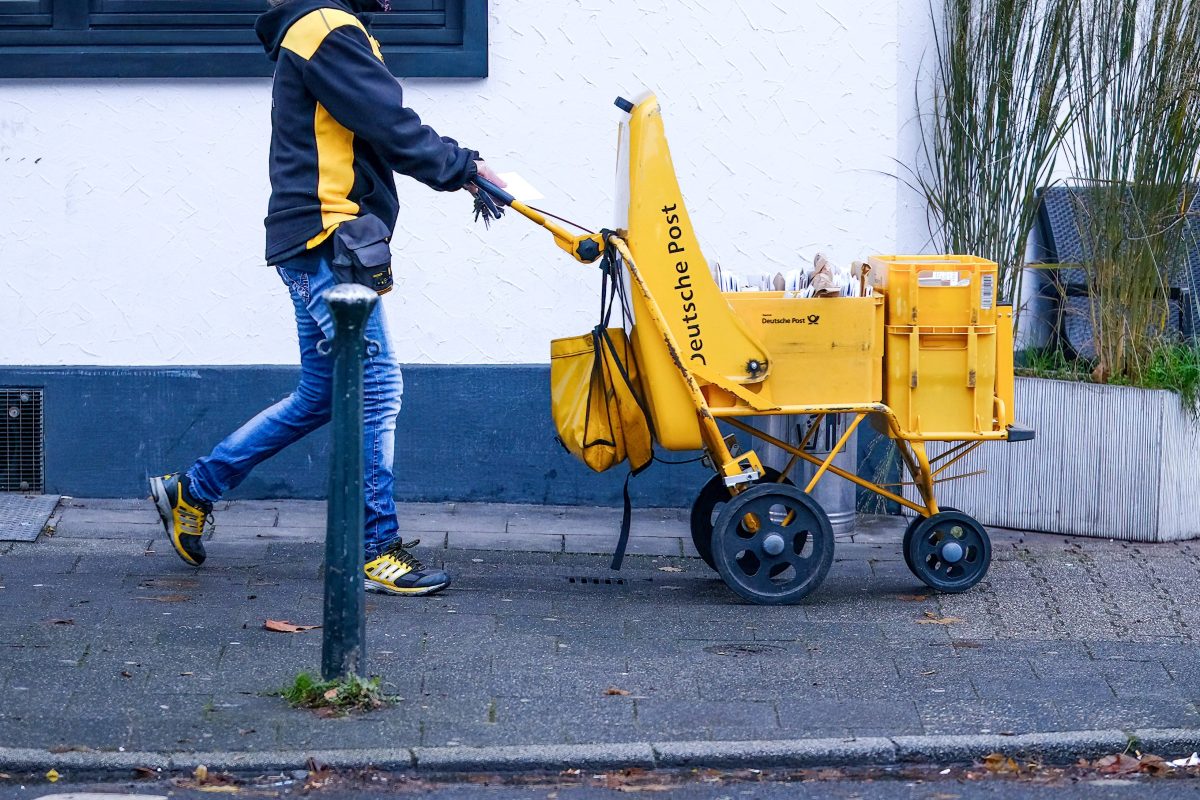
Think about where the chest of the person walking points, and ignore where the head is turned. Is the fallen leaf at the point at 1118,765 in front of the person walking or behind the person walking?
in front

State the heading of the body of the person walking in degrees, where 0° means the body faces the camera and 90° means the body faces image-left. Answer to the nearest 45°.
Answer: approximately 270°

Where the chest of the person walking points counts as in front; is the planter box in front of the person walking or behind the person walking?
in front

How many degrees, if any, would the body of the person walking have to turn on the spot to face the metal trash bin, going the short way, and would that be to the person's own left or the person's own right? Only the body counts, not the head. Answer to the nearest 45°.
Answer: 0° — they already face it

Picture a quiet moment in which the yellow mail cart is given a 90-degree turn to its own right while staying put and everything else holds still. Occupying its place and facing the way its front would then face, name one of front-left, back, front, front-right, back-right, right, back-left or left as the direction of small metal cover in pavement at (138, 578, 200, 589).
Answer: right

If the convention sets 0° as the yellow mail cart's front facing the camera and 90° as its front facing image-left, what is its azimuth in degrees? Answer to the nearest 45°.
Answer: approximately 270°

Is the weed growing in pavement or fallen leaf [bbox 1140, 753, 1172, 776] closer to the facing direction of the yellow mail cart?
the fallen leaf

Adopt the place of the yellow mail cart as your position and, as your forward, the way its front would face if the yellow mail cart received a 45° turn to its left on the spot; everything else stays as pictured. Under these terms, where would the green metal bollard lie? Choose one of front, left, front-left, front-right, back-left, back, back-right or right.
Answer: back

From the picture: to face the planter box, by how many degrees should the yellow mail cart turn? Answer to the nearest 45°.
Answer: approximately 45° to its left

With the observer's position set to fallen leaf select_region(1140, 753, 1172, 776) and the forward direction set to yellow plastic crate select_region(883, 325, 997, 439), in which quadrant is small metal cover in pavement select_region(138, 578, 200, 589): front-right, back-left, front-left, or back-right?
front-left

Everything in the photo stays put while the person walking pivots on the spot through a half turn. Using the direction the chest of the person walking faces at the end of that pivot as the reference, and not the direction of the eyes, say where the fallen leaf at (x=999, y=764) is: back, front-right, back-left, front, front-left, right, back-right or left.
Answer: back-left

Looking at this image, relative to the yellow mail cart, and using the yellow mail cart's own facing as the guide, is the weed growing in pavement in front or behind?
behind

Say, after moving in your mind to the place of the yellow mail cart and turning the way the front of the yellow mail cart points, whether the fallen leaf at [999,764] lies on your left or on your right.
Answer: on your right

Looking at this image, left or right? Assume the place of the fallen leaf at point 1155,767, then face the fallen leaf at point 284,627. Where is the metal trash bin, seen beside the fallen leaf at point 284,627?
right

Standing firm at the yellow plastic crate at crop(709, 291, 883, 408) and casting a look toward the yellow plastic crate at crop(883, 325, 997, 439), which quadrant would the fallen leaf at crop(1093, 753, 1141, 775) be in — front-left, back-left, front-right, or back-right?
front-right

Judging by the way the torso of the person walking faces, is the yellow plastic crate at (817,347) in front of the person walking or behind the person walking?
in front
